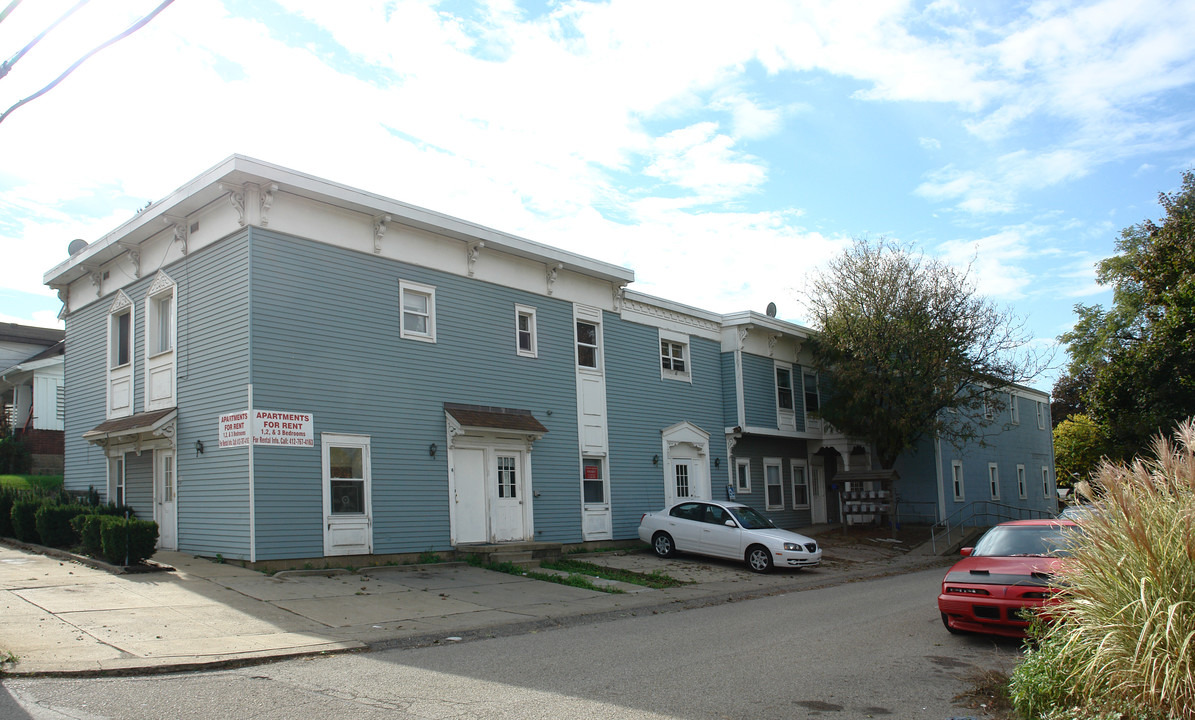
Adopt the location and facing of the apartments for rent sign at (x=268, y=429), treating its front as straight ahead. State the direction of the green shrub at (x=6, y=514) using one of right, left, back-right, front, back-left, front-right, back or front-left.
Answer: back-right

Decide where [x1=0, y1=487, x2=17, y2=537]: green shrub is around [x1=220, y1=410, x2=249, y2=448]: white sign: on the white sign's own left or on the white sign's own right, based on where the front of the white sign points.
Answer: on the white sign's own right

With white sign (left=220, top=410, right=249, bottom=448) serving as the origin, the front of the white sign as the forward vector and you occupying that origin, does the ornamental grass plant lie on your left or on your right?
on your left

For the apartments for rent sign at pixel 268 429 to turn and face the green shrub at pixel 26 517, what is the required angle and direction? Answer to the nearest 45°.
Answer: approximately 135° to its right

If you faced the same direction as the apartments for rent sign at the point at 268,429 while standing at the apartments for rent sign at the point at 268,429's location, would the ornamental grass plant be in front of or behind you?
in front

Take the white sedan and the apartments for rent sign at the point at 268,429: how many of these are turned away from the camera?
0

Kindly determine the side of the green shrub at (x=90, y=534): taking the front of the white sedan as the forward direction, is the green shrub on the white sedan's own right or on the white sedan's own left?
on the white sedan's own right

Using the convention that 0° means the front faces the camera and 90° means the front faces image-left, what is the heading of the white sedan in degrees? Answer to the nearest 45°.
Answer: approximately 315°

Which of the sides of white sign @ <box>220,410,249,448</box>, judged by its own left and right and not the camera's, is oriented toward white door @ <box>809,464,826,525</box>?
back

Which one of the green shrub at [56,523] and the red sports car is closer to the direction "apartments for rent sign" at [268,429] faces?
the red sports car

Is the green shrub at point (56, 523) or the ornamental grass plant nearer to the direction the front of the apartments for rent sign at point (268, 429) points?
the ornamental grass plant
